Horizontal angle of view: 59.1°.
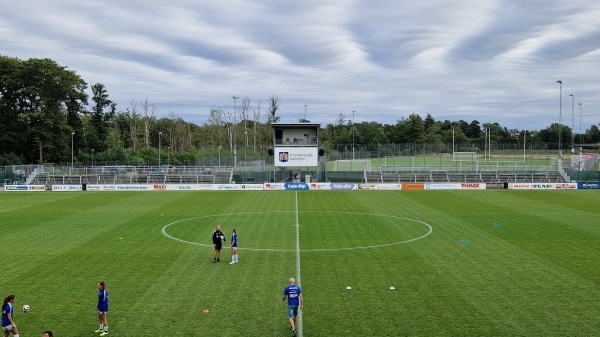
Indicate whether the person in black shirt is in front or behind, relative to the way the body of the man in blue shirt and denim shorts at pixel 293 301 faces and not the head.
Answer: in front

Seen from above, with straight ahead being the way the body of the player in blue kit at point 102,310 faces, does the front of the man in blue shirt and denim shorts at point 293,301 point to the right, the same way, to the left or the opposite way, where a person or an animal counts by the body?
to the right

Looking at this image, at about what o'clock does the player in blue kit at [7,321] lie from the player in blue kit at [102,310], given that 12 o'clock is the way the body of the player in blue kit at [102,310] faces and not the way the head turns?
the player in blue kit at [7,321] is roughly at 12 o'clock from the player in blue kit at [102,310].

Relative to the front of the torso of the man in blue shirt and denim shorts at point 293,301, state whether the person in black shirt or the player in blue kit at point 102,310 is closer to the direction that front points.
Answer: the person in black shirt

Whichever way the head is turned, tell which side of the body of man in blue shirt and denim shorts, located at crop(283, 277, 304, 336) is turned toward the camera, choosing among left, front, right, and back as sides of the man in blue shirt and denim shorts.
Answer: back

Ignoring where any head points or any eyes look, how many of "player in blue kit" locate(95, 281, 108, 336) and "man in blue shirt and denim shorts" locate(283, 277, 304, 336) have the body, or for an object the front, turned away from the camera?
1

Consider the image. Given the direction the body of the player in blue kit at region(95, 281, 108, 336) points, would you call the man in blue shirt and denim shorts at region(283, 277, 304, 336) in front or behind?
behind

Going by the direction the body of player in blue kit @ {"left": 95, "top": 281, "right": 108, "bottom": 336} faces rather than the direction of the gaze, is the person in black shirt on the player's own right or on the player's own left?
on the player's own right

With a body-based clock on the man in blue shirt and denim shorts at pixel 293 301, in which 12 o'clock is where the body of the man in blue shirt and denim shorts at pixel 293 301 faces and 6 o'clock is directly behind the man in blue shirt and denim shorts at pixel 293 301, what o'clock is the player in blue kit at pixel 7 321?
the player in blue kit at pixel 7 321 is roughly at 9 o'clock from the man in blue shirt and denim shorts at pixel 293 301.

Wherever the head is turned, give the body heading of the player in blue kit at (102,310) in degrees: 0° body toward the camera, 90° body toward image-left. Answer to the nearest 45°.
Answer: approximately 90°

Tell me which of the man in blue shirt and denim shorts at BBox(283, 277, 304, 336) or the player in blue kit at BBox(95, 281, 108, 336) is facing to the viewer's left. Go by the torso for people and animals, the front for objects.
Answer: the player in blue kit at BBox(95, 281, 108, 336)

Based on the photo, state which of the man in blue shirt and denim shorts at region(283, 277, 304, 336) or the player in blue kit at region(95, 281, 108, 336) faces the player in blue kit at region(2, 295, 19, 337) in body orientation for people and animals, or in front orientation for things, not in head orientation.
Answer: the player in blue kit at region(95, 281, 108, 336)

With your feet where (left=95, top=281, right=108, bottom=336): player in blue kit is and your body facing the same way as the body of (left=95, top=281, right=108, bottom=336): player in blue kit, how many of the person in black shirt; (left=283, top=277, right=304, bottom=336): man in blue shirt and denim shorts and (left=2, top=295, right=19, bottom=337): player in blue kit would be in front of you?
1

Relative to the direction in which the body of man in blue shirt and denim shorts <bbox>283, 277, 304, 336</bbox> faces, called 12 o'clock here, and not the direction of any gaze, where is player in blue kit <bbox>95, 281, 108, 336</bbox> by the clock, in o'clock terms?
player in blue kit <bbox>95, 281, 108, 336</bbox> is roughly at 9 o'clock from man in blue shirt and denim shorts <bbox>283, 277, 304, 336</bbox>.

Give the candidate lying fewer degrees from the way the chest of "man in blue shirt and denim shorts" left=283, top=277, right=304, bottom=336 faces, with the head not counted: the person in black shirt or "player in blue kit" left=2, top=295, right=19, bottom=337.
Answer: the person in black shirt
